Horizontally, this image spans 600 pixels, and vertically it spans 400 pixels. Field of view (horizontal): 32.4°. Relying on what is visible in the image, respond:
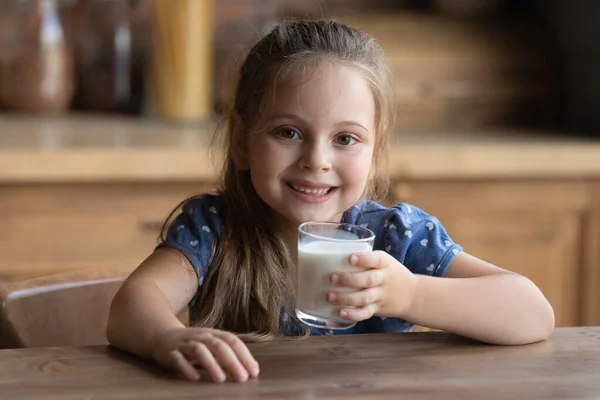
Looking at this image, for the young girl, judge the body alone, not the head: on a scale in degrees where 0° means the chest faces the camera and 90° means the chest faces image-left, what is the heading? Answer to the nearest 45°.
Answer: approximately 0°

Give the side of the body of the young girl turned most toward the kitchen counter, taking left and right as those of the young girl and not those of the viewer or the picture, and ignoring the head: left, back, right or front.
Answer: back

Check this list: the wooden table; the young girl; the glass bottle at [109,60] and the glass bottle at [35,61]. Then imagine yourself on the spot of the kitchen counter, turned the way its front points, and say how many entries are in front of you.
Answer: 2

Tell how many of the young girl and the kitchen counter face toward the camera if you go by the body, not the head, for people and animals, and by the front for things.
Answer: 2

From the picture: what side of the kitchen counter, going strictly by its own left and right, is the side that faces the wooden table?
front

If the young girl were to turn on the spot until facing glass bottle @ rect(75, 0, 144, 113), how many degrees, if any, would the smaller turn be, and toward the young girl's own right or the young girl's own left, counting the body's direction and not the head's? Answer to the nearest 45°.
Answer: approximately 180°

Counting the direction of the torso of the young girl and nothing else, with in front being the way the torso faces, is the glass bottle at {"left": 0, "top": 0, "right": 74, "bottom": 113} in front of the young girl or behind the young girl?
behind

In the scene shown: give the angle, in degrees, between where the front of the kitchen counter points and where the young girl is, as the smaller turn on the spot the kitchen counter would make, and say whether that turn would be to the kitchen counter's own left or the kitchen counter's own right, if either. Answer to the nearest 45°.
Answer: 0° — it already faces them
